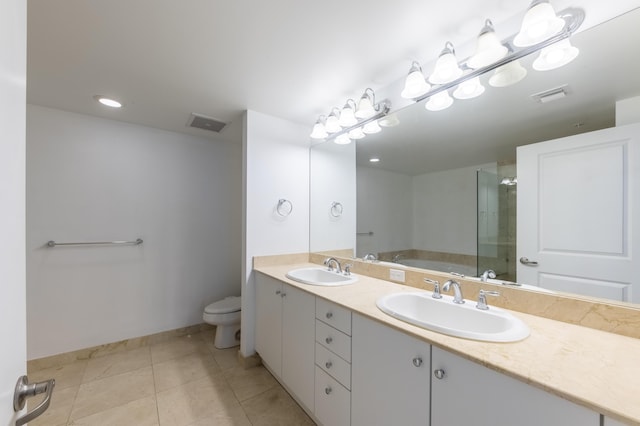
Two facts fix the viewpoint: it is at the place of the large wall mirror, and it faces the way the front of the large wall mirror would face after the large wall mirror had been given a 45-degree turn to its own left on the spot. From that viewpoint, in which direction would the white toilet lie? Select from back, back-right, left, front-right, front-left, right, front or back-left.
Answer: right

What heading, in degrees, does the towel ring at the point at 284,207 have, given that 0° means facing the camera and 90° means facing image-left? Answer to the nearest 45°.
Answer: approximately 315°

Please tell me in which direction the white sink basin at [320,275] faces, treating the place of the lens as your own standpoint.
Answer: facing the viewer and to the left of the viewer

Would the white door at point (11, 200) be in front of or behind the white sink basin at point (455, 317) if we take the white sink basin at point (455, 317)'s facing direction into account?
in front

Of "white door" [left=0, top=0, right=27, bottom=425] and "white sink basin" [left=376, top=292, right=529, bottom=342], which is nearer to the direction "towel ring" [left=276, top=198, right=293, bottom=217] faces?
the white sink basin

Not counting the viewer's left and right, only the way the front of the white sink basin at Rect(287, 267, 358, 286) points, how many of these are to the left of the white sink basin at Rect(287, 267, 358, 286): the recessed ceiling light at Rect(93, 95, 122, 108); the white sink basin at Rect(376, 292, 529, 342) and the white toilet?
1

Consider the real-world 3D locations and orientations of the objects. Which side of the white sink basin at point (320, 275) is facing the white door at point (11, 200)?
front

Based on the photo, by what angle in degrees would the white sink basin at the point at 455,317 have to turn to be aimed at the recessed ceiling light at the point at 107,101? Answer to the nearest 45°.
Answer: approximately 45° to its right

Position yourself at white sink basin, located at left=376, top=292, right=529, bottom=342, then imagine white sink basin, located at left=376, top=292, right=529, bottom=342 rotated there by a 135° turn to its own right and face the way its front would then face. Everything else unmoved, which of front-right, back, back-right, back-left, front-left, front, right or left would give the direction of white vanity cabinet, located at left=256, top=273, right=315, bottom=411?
left

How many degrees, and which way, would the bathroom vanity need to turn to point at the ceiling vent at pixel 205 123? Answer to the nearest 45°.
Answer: approximately 45° to its right
